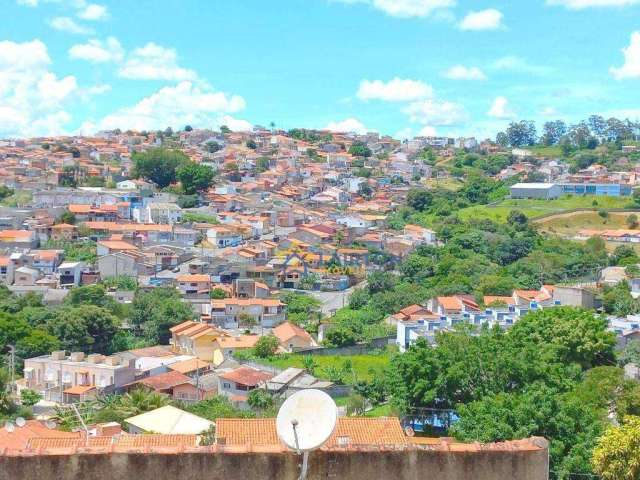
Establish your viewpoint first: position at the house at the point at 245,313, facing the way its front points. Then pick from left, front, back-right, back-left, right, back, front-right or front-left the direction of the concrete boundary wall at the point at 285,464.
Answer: front

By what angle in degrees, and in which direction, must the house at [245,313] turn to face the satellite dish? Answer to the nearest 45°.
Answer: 0° — it already faces it

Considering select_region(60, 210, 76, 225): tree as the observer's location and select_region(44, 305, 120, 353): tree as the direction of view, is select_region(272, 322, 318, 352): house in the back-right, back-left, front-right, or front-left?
front-left

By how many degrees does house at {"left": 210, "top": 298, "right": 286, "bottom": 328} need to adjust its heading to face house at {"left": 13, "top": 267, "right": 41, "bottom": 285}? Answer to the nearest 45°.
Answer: approximately 135° to its right

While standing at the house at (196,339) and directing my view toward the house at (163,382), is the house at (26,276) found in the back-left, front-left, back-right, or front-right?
back-right

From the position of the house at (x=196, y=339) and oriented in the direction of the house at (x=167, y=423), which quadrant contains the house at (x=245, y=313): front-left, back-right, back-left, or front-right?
back-left

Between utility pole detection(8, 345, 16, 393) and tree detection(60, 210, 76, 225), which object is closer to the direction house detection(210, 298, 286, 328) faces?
the utility pole

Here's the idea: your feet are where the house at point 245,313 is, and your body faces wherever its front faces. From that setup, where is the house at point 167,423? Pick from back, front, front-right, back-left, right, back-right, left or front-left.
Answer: front

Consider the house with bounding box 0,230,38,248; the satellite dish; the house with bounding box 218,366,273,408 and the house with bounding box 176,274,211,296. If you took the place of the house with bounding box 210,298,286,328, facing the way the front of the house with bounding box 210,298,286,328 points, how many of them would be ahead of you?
2

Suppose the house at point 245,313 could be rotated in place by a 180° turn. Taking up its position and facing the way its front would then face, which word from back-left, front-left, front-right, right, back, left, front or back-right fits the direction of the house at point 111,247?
front-left

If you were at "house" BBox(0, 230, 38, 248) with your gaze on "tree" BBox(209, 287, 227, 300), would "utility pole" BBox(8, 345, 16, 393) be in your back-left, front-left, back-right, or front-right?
front-right

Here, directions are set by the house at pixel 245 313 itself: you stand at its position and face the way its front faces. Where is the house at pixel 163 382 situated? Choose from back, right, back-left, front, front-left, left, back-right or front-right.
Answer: front

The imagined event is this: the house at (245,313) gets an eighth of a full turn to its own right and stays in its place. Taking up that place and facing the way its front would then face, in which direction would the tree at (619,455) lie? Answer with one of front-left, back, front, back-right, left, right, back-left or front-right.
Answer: front-left

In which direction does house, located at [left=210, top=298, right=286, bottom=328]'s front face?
toward the camera

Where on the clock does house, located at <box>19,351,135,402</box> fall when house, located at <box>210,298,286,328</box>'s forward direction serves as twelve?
house, located at <box>19,351,135,402</box> is roughly at 1 o'clock from house, located at <box>210,298,286,328</box>.

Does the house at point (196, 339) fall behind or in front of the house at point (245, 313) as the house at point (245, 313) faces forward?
in front

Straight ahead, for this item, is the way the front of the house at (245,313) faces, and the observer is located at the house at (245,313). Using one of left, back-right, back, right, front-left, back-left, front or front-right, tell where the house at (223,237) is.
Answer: back

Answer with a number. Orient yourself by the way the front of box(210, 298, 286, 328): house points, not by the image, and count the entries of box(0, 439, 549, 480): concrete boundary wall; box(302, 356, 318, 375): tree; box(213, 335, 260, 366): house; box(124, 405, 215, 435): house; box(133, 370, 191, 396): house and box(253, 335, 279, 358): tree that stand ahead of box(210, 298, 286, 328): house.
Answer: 6
